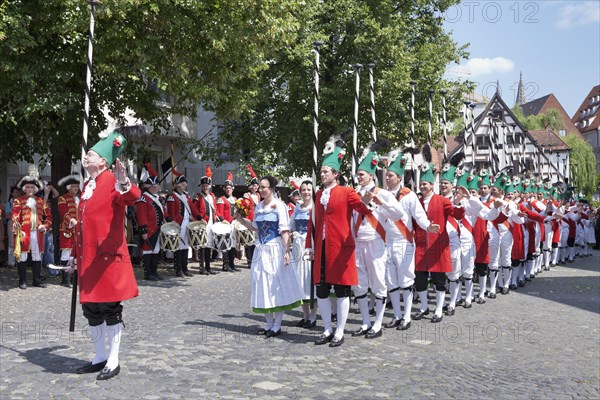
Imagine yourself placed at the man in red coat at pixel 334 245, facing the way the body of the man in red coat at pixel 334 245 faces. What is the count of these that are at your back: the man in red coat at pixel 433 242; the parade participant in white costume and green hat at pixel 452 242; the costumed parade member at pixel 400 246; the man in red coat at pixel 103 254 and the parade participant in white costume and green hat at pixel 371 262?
4

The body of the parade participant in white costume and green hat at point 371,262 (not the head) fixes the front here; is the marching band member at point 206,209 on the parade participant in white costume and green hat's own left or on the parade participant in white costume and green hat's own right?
on the parade participant in white costume and green hat's own right

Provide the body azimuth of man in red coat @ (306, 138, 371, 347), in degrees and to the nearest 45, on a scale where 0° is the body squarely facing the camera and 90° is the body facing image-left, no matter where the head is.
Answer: approximately 45°

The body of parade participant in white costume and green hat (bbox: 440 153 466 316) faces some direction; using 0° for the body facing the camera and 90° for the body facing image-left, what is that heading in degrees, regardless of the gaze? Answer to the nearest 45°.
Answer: approximately 45°

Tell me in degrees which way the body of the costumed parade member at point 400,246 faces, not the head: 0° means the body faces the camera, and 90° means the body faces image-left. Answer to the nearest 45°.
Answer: approximately 45°

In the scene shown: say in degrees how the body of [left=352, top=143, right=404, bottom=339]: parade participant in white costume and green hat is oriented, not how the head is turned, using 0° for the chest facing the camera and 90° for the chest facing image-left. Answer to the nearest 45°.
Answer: approximately 45°

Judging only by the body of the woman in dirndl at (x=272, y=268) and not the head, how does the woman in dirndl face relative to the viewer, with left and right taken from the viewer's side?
facing the viewer and to the left of the viewer

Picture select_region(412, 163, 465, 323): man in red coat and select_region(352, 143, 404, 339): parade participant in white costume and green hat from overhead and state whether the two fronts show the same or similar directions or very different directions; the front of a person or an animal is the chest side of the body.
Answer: same or similar directions

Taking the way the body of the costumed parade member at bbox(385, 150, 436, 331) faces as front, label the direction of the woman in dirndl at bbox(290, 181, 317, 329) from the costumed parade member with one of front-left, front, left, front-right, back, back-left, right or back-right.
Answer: front-right

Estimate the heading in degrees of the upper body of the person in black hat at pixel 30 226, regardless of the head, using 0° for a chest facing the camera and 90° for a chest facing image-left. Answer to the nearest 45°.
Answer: approximately 0°

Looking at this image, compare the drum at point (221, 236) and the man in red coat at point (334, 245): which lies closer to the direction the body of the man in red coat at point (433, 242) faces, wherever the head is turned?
the man in red coat

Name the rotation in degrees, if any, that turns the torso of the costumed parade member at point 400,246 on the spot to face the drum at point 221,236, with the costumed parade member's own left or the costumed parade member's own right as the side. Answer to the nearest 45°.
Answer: approximately 90° to the costumed parade member's own right

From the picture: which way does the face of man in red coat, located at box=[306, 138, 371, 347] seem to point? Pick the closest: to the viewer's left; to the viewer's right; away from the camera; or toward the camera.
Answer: to the viewer's left
